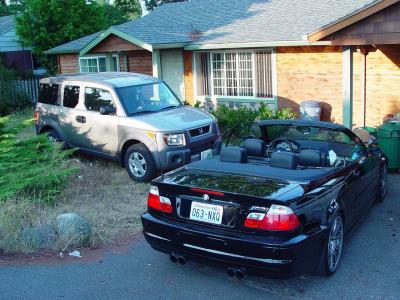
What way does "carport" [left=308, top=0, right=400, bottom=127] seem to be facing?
toward the camera

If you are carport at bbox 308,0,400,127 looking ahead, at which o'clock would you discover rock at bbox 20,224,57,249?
The rock is roughly at 1 o'clock from the carport.

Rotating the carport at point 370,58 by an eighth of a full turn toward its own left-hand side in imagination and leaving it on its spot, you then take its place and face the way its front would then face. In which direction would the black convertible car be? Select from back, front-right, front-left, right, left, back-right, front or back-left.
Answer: front-right

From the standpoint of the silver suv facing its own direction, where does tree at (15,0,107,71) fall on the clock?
The tree is roughly at 7 o'clock from the silver suv.

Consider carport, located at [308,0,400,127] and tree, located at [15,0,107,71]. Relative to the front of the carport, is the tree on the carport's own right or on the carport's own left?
on the carport's own right

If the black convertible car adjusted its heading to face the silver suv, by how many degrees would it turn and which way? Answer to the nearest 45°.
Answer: approximately 90° to its left

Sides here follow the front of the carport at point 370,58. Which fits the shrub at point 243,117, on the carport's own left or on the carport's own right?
on the carport's own right

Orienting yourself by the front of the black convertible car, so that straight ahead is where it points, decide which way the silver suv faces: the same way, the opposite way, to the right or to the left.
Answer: to the right

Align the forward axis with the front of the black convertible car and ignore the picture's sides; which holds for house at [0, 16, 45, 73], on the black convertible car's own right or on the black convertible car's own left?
on the black convertible car's own left

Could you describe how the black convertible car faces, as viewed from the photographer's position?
facing away from the viewer and to the right of the viewer

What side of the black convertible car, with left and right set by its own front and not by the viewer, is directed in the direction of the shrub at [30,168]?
left

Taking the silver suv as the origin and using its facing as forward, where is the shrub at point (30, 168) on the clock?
The shrub is roughly at 3 o'clock from the silver suv.

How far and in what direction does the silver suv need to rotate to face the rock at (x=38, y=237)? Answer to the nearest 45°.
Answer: approximately 45° to its right
